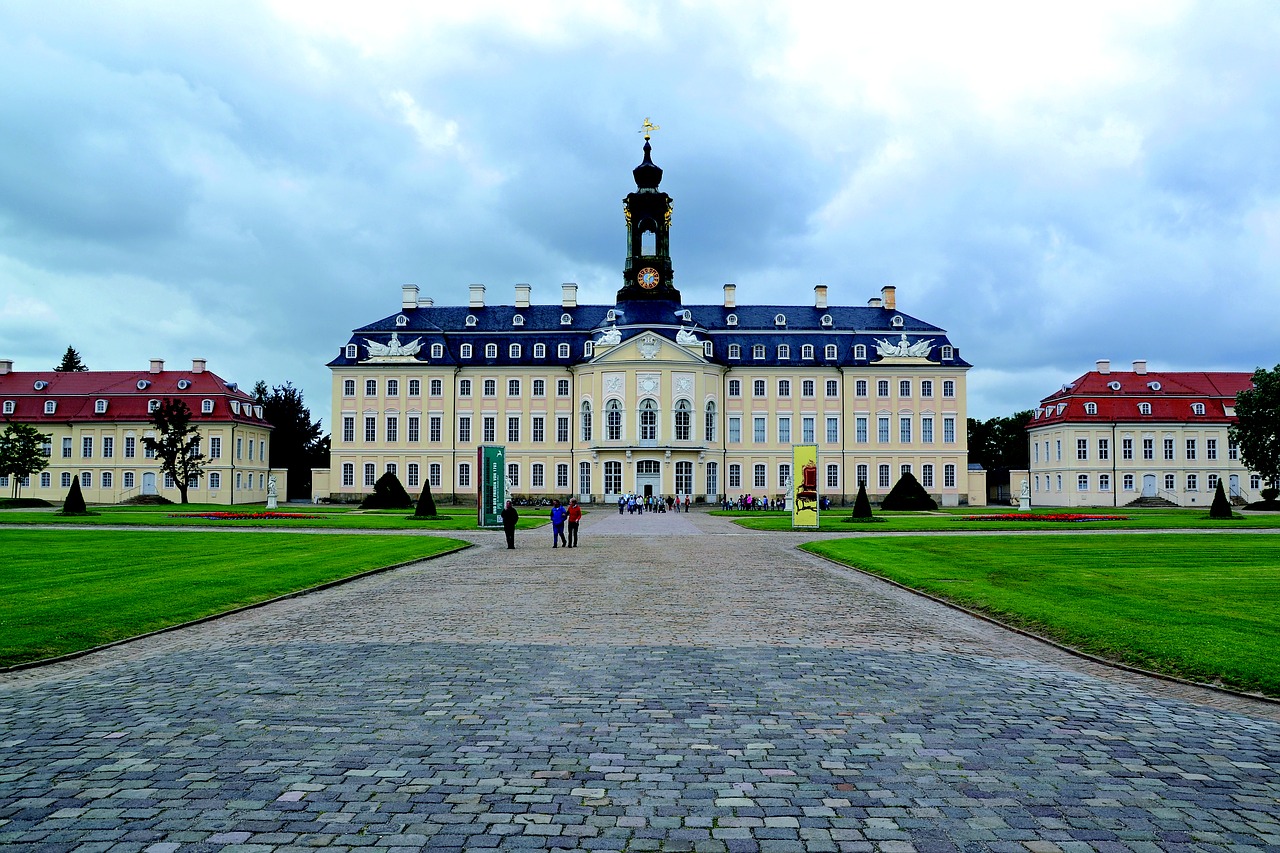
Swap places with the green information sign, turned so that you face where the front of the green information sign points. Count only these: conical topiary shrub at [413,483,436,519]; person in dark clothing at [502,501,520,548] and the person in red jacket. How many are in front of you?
2

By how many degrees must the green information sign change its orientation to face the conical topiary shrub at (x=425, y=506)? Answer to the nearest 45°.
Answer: approximately 135° to its right

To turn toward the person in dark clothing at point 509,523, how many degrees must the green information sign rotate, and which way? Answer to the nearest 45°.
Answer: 0° — it already faces them

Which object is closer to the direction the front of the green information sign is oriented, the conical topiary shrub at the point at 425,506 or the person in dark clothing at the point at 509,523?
the person in dark clothing

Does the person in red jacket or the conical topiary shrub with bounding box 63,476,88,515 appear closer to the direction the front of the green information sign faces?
the person in red jacket

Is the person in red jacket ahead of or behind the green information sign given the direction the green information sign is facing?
ahead

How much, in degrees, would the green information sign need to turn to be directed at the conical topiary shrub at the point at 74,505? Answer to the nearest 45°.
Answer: approximately 90° to its right

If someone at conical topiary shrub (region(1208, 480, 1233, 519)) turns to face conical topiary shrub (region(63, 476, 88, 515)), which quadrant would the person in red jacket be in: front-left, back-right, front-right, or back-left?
front-left

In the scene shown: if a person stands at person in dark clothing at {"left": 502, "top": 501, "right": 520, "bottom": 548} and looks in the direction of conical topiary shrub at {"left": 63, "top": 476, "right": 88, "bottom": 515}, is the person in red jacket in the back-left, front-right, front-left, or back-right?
back-right

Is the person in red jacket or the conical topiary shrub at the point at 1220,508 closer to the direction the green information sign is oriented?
the person in red jacket

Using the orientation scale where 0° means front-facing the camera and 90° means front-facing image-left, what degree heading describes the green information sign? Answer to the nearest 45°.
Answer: approximately 0°

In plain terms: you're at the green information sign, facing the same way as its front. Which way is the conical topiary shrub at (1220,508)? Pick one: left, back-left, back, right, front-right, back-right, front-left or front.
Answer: left
